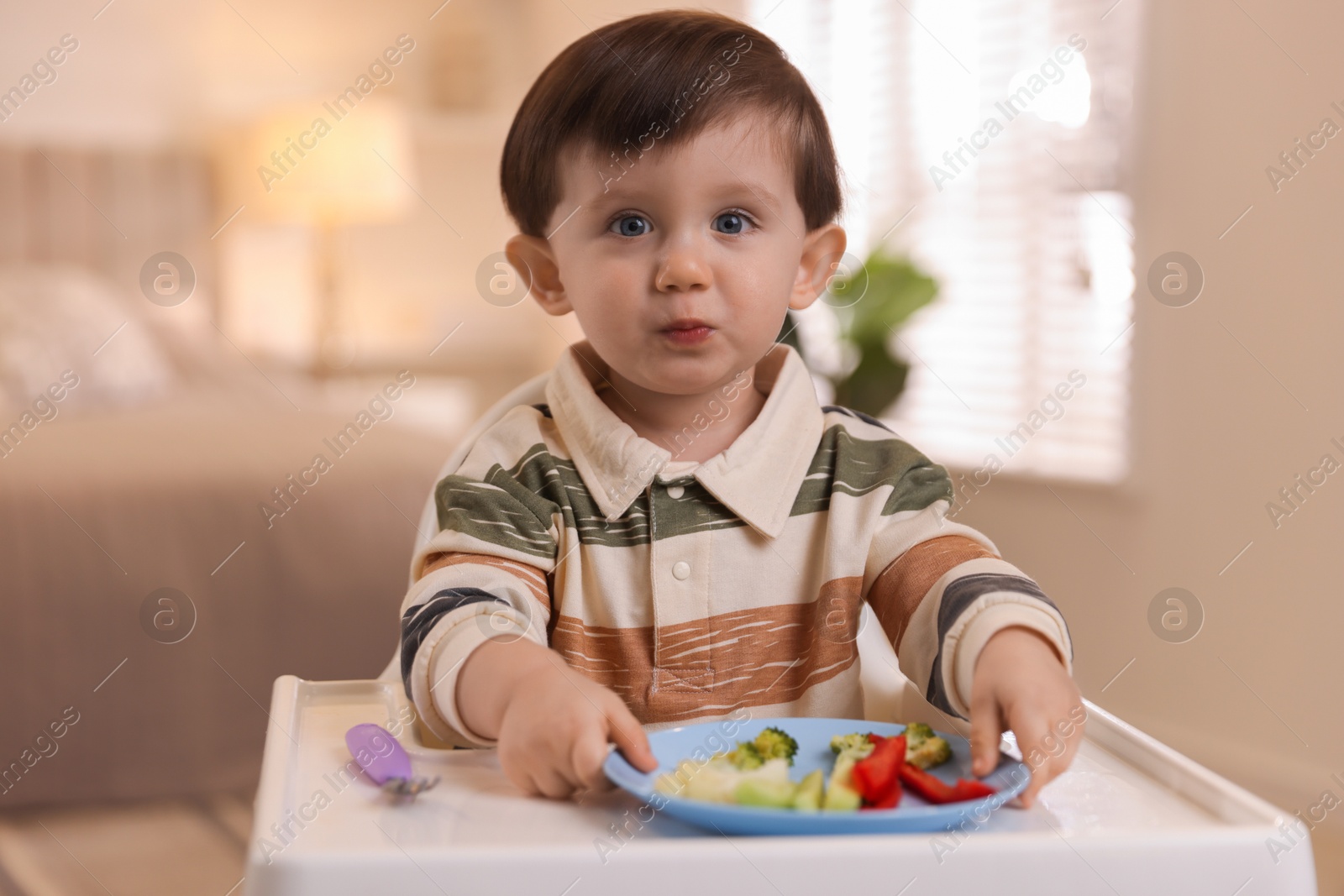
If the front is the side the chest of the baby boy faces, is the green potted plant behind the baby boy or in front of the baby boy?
behind

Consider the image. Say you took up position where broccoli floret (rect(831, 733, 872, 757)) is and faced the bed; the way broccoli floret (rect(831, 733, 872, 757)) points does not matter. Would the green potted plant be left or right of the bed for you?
right

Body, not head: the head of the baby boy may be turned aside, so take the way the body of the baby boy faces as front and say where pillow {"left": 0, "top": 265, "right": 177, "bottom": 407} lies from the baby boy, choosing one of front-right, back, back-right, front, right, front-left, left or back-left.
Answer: back-right

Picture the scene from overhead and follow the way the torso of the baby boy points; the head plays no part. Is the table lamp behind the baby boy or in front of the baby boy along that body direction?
behind

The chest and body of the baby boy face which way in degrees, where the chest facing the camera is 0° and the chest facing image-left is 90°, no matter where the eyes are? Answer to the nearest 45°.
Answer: approximately 0°
